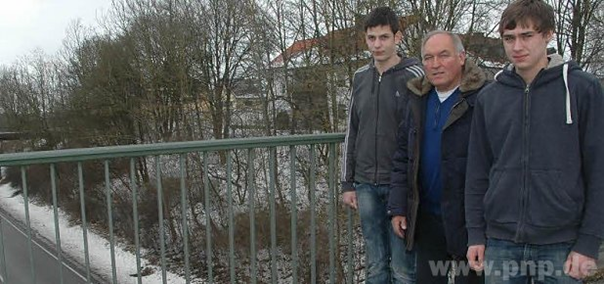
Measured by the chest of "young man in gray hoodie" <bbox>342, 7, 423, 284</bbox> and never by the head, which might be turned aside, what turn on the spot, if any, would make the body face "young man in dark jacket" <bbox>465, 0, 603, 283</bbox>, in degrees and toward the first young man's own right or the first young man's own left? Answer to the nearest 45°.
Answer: approximately 45° to the first young man's own left

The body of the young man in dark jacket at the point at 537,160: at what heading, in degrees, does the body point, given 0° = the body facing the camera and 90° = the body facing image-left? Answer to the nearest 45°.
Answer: approximately 0°

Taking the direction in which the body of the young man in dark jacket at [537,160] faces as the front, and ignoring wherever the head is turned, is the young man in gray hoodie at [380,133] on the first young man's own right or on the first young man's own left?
on the first young man's own right

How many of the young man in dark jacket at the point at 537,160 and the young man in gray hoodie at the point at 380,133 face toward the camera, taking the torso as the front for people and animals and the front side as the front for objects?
2

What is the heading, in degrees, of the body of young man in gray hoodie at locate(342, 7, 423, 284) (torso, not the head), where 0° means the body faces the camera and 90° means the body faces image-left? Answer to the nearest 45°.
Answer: approximately 0°
